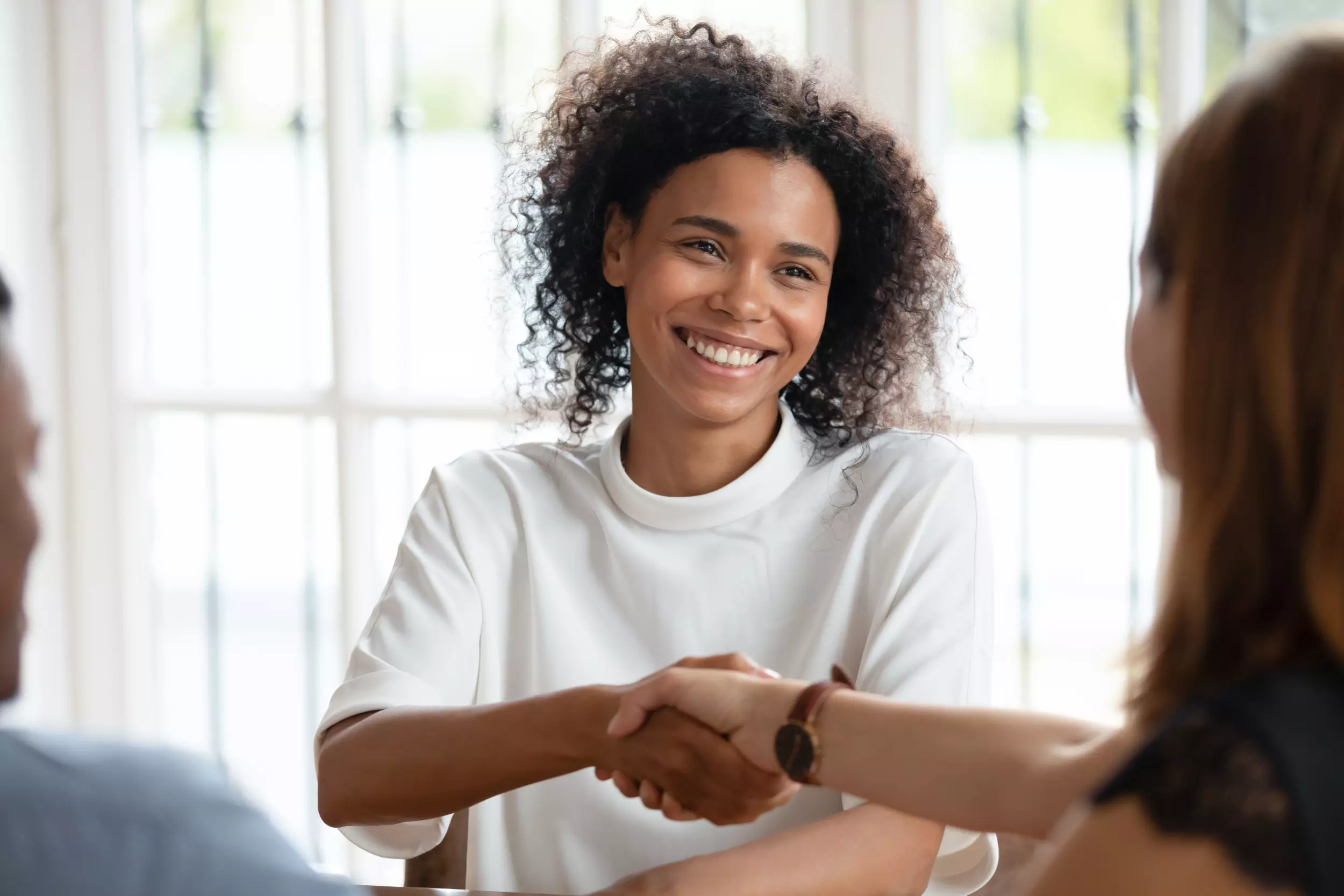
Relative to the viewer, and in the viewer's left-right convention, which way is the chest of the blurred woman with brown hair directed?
facing away from the viewer and to the left of the viewer

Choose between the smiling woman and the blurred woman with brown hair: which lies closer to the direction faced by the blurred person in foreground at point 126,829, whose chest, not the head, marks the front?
the smiling woman

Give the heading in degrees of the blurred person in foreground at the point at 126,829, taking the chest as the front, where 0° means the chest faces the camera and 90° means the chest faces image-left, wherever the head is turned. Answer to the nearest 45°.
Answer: approximately 225°

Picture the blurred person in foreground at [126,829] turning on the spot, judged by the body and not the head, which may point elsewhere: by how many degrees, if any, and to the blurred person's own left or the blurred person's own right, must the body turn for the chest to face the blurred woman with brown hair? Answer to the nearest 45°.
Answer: approximately 45° to the blurred person's own right

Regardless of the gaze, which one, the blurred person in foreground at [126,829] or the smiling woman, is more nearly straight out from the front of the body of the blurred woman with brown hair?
the smiling woman

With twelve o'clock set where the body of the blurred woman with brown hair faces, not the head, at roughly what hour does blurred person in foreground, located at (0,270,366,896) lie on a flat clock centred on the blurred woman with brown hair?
The blurred person in foreground is roughly at 10 o'clock from the blurred woman with brown hair.

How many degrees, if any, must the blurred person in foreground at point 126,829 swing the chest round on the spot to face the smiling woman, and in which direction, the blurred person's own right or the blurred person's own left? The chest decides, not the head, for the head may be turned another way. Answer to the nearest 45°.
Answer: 0° — they already face them
